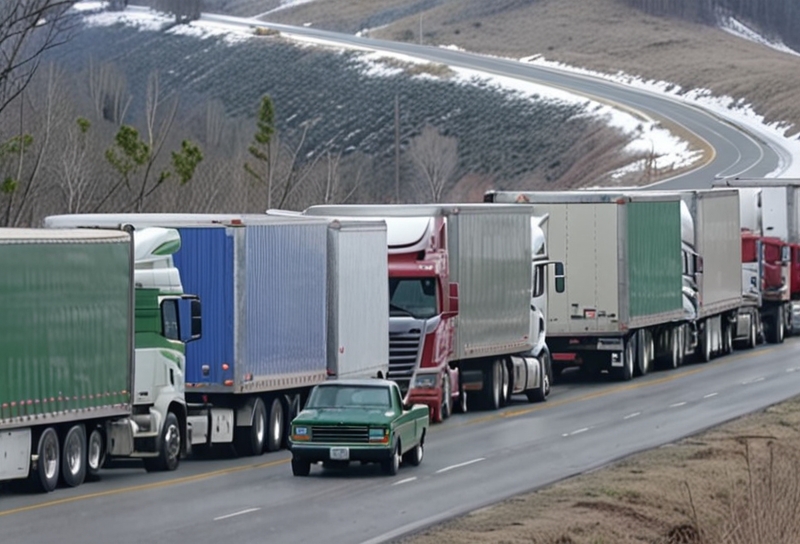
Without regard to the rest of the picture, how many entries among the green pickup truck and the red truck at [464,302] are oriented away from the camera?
0

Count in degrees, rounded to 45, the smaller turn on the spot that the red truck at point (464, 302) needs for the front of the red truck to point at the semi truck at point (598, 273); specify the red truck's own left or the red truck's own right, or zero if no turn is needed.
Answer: approximately 180°

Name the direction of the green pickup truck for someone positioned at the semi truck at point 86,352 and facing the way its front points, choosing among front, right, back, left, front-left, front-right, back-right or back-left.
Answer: front-right

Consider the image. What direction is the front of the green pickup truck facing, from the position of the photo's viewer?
facing the viewer and to the left of the viewer

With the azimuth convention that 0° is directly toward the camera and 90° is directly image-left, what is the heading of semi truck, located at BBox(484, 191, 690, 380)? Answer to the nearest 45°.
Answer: approximately 225°

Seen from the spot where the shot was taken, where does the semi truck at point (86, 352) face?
facing away from the viewer and to the right of the viewer

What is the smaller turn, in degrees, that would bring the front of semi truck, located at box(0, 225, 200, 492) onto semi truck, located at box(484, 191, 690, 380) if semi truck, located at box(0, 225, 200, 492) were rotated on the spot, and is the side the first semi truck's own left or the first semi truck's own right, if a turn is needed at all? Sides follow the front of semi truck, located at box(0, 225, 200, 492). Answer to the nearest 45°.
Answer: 0° — it already faces it
